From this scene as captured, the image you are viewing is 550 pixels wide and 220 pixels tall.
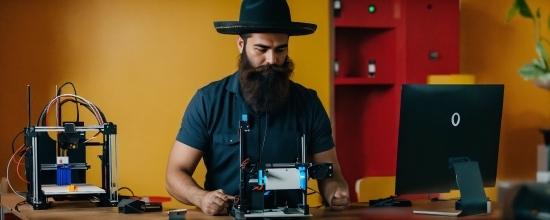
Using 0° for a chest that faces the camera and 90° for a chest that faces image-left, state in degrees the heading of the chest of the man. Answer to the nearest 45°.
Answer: approximately 0°

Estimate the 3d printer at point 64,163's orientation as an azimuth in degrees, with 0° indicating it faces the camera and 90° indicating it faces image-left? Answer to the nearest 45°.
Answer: approximately 0°

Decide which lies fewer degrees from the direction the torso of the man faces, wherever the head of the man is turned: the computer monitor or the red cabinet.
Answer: the computer monitor

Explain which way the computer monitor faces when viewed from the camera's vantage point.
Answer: facing away from the viewer and to the left of the viewer

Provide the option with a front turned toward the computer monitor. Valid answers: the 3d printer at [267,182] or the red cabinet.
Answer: the red cabinet

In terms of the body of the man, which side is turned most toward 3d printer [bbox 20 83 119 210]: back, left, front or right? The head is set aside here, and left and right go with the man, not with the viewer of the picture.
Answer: right

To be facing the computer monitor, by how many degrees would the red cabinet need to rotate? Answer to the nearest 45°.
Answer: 0° — it already faces it

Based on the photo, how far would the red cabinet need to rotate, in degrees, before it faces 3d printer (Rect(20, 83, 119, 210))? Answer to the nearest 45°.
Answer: approximately 45° to its right
